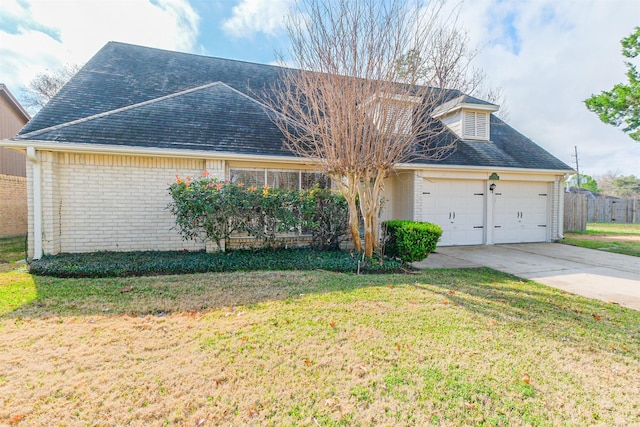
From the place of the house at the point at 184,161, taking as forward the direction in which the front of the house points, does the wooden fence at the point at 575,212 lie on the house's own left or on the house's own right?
on the house's own left

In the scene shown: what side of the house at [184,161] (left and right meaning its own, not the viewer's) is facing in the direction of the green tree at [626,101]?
left

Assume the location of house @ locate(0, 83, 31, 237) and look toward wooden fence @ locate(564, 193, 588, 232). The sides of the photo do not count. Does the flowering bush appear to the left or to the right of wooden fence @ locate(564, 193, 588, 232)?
right

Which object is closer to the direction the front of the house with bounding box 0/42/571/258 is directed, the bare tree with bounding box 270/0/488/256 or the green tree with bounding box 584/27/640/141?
the bare tree

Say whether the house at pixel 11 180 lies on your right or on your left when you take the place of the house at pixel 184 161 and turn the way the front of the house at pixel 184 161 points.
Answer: on your right

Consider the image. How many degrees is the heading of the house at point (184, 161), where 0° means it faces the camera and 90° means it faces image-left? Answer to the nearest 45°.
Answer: approximately 0°

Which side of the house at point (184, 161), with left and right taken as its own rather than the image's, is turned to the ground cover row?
front

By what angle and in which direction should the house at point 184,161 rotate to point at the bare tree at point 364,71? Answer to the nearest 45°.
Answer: approximately 45° to its left
